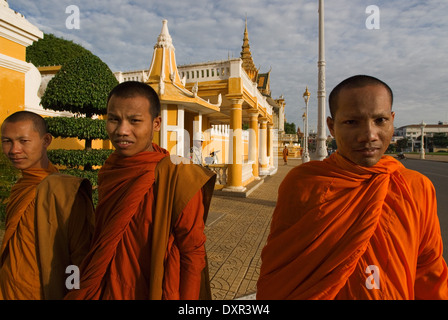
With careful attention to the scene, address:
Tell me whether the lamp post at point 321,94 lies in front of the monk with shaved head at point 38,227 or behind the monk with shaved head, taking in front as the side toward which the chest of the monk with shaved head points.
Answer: behind

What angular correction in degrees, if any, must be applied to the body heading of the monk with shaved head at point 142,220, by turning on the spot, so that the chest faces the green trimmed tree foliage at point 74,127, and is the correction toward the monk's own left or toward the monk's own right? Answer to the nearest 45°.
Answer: approximately 135° to the monk's own right

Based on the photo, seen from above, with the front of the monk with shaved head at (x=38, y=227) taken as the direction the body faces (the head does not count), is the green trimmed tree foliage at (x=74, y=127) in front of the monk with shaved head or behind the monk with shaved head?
behind

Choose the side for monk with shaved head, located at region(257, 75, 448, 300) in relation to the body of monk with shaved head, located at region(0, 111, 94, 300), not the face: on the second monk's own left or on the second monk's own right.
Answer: on the second monk's own left

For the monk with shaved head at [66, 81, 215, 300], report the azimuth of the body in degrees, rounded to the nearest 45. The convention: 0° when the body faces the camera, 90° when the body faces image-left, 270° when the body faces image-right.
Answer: approximately 45°
